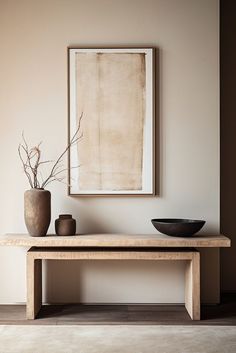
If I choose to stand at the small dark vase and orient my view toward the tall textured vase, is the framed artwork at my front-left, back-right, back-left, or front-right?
back-right

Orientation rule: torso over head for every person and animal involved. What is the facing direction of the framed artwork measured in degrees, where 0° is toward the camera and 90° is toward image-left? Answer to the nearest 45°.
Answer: approximately 0°

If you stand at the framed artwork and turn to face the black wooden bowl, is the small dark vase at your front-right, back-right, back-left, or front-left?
back-right
